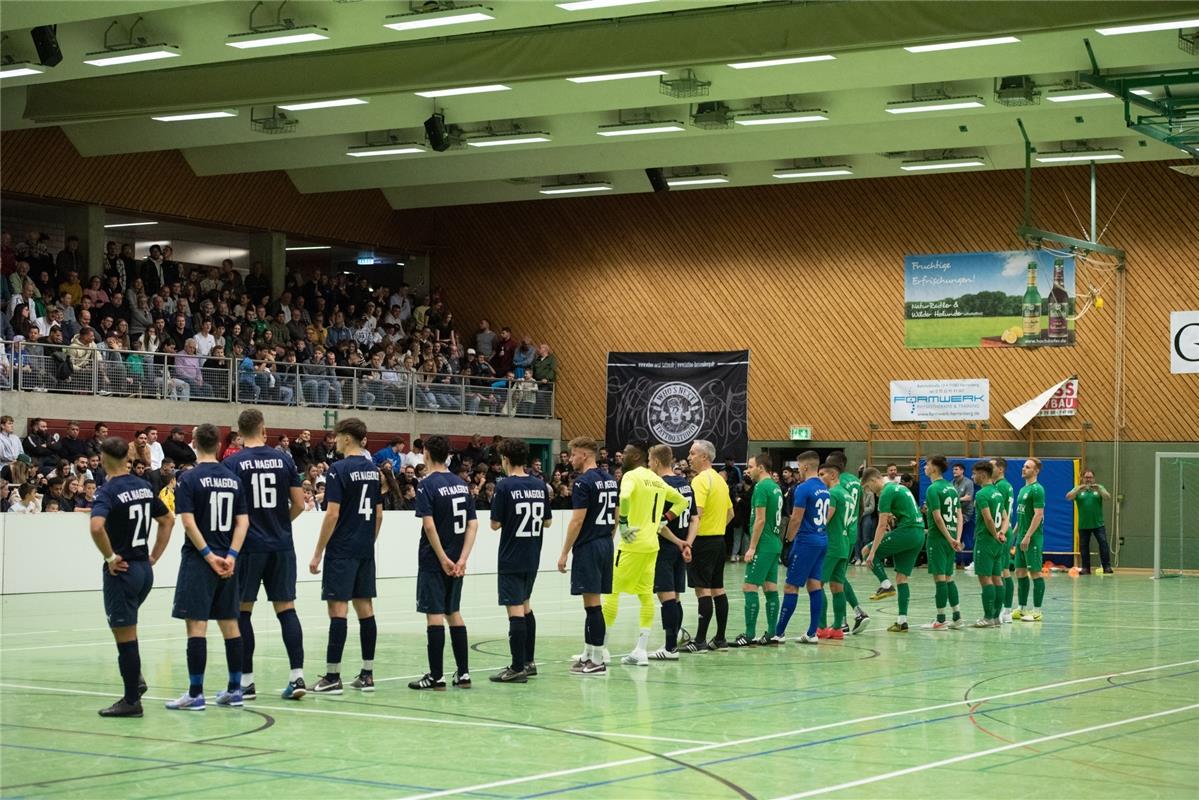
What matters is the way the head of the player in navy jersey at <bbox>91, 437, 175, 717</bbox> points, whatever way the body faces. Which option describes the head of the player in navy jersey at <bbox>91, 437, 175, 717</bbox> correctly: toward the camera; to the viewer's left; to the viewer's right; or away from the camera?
away from the camera

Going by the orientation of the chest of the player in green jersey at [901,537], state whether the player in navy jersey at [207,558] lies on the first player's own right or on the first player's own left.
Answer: on the first player's own left

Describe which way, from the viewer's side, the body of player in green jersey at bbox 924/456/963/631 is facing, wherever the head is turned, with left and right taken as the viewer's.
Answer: facing away from the viewer and to the left of the viewer

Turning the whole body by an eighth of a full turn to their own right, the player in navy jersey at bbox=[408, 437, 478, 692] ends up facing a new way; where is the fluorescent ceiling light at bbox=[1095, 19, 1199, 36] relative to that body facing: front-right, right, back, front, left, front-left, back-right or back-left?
front-right

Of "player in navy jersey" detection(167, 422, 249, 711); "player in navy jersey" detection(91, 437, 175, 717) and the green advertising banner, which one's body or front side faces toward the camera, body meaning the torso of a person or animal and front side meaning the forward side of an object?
the green advertising banner

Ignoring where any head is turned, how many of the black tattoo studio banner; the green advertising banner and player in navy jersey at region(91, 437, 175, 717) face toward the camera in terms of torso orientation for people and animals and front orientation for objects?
2

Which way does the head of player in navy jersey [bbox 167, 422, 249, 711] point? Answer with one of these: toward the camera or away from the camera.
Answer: away from the camera

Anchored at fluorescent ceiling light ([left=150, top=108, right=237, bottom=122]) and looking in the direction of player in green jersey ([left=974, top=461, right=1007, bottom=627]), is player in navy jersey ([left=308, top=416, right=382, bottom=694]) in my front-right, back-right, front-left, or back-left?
front-right

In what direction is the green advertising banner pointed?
toward the camera

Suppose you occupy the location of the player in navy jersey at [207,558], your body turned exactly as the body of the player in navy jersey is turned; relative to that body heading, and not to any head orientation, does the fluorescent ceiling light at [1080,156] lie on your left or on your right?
on your right

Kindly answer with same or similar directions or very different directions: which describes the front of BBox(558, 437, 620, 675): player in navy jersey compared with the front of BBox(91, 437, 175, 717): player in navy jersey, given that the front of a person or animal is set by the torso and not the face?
same or similar directions

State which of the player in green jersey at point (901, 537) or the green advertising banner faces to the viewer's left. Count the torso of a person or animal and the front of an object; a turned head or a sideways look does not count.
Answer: the player in green jersey

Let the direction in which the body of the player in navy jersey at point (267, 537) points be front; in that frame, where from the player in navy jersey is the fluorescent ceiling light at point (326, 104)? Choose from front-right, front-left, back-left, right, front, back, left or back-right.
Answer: front

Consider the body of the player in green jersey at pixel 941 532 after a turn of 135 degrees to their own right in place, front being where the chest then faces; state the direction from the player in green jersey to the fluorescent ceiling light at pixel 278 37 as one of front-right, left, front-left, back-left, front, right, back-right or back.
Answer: back

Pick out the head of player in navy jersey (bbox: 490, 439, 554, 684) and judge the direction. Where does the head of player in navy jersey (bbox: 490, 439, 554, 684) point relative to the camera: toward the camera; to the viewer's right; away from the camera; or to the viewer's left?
away from the camera
